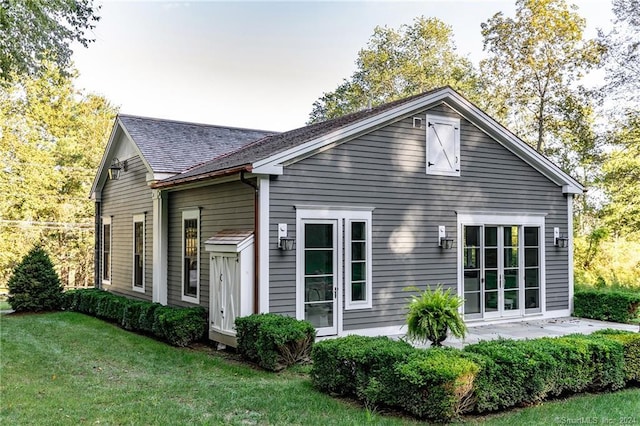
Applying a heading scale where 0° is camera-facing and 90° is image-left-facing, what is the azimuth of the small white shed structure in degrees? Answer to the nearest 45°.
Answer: approximately 45°

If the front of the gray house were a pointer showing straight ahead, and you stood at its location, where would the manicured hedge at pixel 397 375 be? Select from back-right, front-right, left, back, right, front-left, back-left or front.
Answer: front-right

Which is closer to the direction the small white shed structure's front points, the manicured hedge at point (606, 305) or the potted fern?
the potted fern

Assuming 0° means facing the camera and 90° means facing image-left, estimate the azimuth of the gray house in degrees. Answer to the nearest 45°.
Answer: approximately 315°

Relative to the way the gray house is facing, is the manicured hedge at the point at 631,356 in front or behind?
in front
